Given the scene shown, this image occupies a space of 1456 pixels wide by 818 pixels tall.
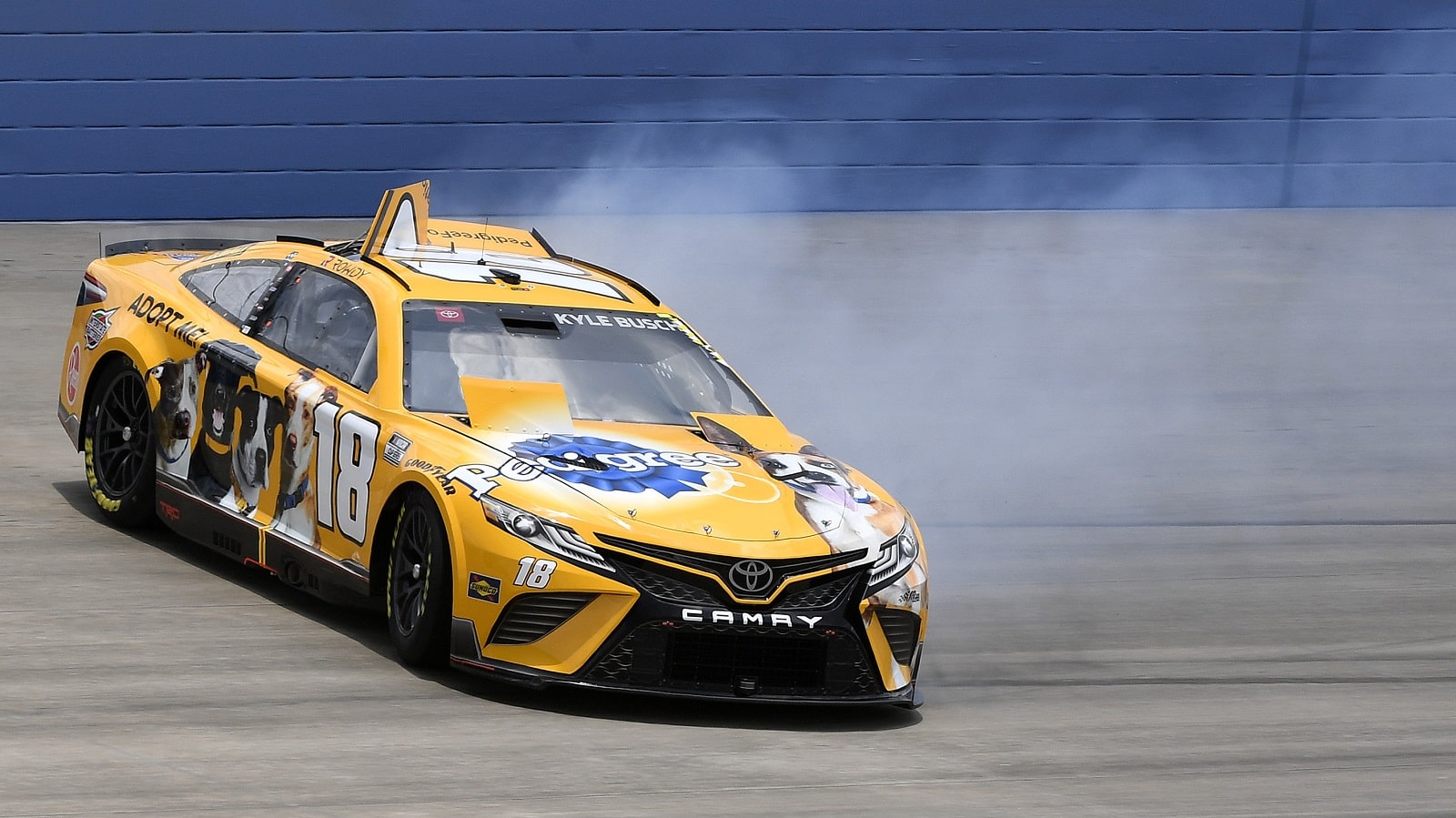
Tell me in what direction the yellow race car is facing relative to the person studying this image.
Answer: facing the viewer and to the right of the viewer
